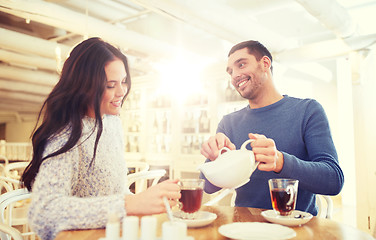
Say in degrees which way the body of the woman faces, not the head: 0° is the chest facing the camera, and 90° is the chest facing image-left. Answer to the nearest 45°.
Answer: approximately 315°

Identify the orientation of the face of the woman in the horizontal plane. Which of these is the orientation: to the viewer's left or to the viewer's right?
to the viewer's right

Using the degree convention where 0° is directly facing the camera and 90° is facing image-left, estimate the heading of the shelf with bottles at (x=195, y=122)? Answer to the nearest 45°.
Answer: approximately 0°

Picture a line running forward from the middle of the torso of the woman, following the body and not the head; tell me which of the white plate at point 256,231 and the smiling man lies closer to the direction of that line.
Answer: the white plate
